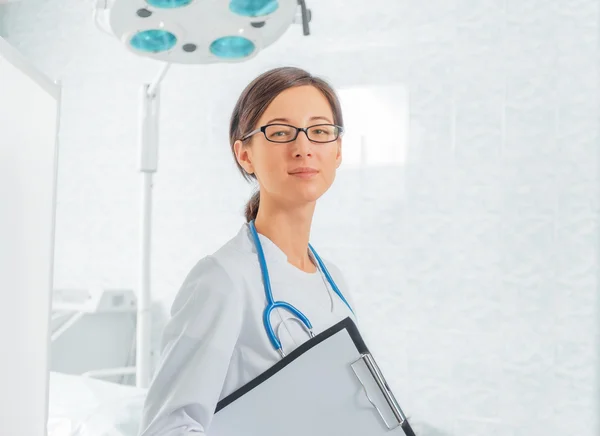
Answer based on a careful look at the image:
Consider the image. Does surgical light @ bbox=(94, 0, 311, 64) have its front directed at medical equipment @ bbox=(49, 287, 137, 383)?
no

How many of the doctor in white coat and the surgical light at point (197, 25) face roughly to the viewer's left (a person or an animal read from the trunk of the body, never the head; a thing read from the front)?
0

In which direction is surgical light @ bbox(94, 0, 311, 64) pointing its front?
toward the camera

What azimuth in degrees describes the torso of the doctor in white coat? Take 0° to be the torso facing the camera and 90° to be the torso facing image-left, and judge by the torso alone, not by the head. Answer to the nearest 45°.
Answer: approximately 315°

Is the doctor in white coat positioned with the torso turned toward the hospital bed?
no

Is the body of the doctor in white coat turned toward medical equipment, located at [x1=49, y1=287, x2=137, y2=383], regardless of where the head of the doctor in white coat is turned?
no
